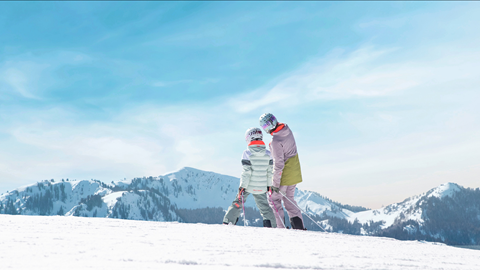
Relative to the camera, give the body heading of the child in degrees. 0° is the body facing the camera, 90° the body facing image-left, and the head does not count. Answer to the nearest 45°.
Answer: approximately 180°

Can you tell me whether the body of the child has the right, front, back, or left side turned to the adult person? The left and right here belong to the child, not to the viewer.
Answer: right
